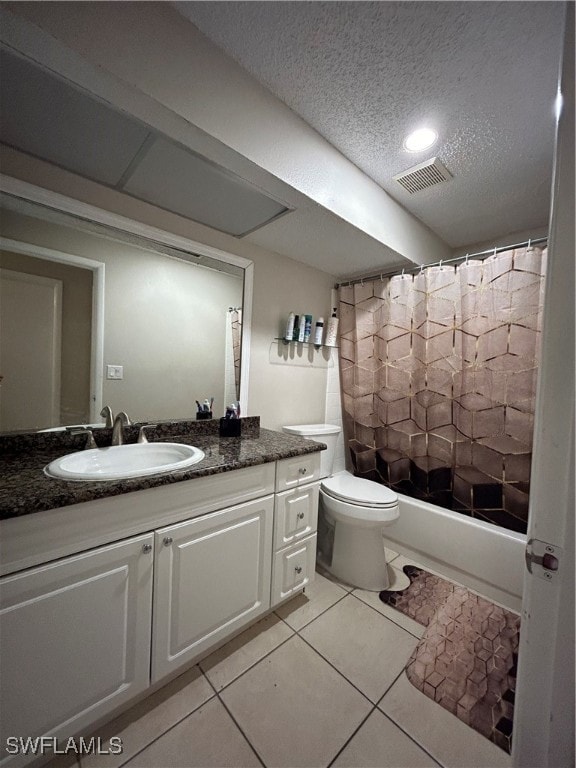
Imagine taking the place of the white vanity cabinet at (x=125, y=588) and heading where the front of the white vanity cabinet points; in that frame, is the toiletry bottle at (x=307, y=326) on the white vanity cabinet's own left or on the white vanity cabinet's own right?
on the white vanity cabinet's own left

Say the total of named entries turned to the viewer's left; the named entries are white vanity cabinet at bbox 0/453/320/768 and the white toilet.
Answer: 0

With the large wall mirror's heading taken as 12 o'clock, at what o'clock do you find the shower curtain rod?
The shower curtain rod is roughly at 11 o'clock from the large wall mirror.

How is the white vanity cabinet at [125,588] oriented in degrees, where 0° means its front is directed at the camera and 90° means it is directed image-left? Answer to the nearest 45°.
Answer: approximately 315°

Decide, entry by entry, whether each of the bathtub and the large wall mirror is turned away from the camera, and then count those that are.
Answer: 0

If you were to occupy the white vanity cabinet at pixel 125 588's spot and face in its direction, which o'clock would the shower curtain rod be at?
The shower curtain rod is roughly at 10 o'clock from the white vanity cabinet.
